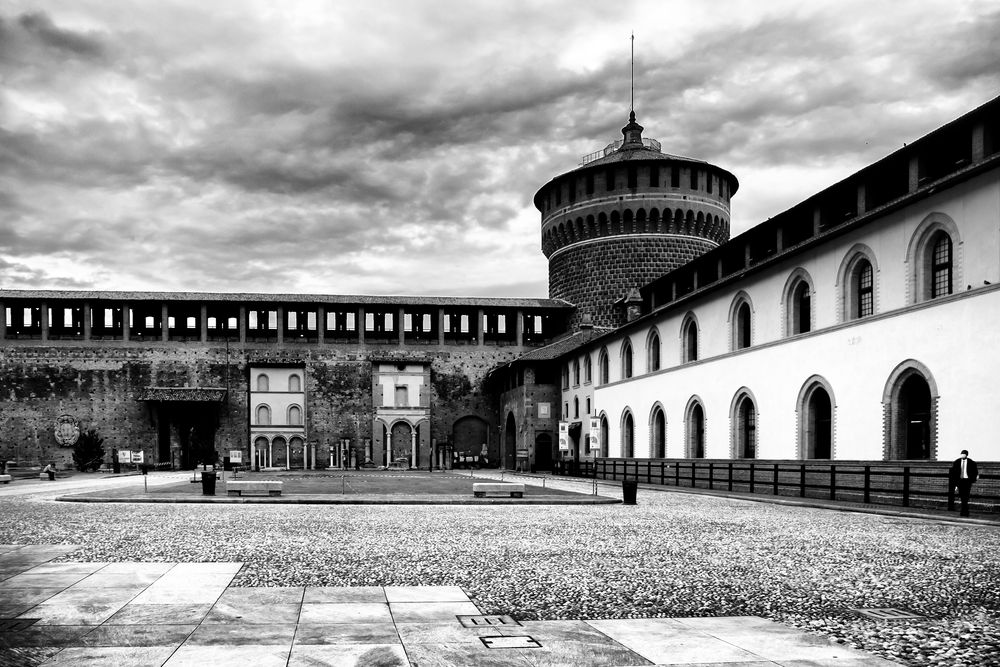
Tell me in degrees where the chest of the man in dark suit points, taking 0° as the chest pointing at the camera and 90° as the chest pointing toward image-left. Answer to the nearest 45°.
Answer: approximately 0°

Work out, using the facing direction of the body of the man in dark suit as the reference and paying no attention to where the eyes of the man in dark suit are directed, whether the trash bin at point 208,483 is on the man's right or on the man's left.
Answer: on the man's right

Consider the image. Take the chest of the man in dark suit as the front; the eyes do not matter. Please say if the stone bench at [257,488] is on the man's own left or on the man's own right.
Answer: on the man's own right

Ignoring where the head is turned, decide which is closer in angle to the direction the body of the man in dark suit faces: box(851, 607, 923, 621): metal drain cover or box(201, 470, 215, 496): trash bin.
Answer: the metal drain cover

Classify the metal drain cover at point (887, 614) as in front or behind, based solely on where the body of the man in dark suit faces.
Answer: in front

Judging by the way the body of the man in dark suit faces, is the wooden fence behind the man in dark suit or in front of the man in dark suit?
behind
